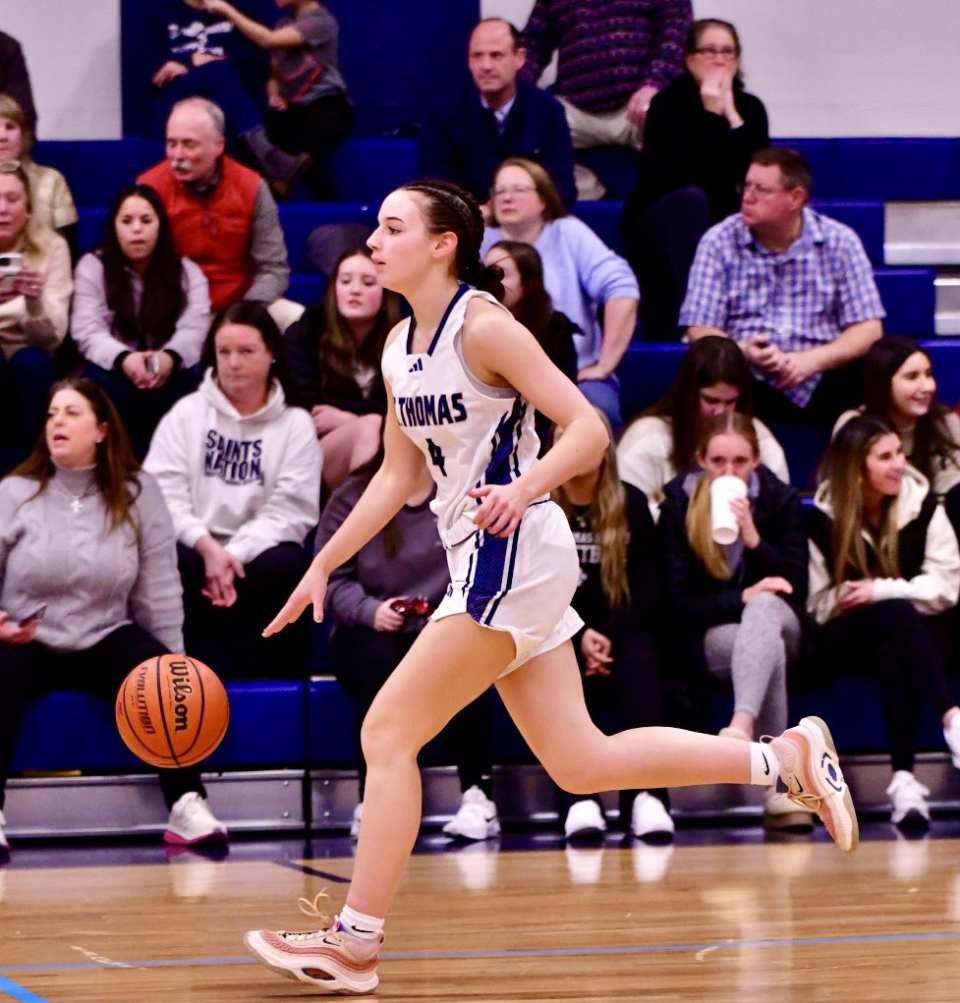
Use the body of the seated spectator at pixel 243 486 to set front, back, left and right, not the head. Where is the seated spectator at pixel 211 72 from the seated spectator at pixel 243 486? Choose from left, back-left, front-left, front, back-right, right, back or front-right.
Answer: back

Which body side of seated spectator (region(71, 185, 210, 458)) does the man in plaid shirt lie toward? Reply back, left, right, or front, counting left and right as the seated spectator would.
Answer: left

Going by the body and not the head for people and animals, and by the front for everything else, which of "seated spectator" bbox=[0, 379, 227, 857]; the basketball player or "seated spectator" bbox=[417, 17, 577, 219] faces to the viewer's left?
the basketball player

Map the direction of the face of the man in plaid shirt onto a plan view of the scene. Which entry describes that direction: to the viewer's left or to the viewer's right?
to the viewer's left
